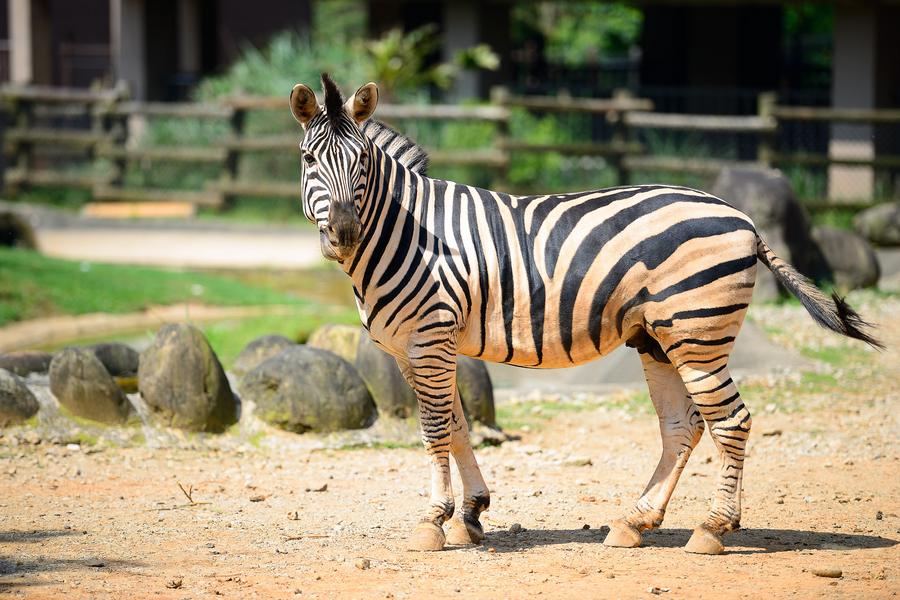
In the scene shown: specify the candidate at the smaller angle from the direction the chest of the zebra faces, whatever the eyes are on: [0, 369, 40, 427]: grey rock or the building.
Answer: the grey rock

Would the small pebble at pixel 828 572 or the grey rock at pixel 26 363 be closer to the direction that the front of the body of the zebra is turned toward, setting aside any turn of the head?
the grey rock

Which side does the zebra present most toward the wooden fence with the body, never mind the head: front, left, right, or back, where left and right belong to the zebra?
right

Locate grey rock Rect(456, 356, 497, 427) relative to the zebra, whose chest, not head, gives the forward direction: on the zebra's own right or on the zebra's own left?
on the zebra's own right

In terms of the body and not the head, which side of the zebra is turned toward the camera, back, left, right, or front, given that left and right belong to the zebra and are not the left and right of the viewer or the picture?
left

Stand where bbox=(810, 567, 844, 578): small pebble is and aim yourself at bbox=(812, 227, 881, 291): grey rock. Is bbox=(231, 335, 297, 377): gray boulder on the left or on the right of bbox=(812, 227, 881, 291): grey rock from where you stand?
left

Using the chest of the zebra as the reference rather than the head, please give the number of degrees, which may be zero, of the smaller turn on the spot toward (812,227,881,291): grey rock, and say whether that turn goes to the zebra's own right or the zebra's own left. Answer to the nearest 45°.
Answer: approximately 90° to the zebra's own right

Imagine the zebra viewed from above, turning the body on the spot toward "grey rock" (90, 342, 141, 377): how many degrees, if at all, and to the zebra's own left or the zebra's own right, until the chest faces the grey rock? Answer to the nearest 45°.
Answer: approximately 45° to the zebra's own right

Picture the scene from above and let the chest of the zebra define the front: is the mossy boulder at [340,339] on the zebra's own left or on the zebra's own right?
on the zebra's own right

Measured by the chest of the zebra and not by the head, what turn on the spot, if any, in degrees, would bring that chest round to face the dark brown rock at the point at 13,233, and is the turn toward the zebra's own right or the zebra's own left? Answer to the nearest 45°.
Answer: approximately 45° to the zebra's own right

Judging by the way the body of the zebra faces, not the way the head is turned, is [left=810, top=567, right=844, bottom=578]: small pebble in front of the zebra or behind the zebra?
behind
